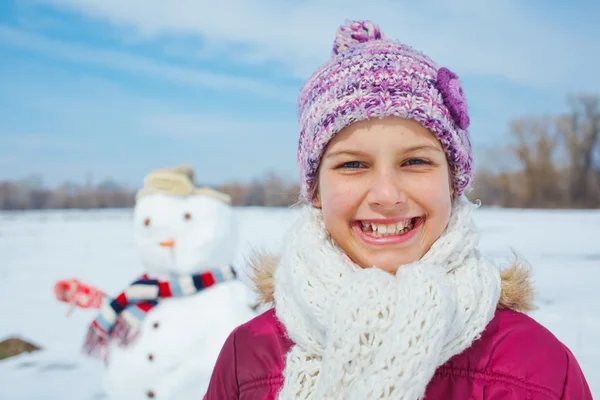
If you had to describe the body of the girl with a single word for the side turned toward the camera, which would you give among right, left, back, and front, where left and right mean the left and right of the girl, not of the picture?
front

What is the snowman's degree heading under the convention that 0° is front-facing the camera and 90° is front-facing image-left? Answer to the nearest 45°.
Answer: approximately 45°

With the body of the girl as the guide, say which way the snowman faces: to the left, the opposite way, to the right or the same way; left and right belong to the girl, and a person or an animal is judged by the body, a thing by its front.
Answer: the same way

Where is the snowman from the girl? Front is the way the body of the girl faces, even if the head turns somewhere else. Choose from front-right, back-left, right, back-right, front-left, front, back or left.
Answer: back-right

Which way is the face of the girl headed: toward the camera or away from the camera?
toward the camera

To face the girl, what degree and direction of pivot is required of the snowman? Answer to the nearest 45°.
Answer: approximately 45° to its left

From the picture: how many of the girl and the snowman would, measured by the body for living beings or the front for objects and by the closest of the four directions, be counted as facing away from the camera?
0
